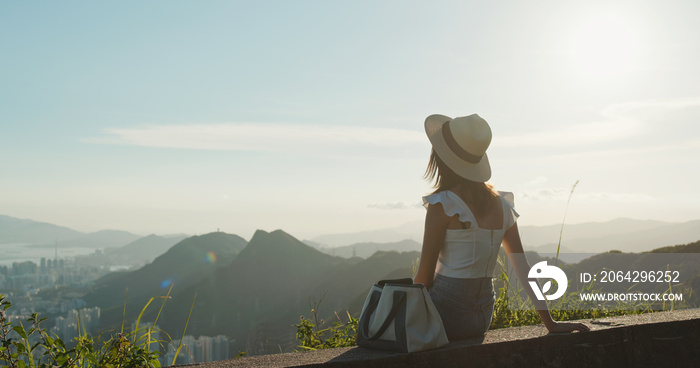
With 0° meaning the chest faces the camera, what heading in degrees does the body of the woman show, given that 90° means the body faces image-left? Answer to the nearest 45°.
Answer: approximately 135°

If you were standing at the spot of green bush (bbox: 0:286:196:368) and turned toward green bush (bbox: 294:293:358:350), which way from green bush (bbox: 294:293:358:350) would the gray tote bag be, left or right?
right

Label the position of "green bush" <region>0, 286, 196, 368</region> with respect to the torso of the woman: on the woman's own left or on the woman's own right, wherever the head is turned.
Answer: on the woman's own left
